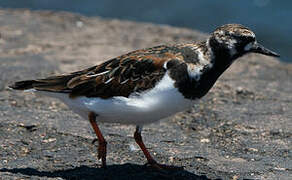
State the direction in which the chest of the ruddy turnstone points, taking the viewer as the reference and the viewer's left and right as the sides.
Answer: facing to the right of the viewer
